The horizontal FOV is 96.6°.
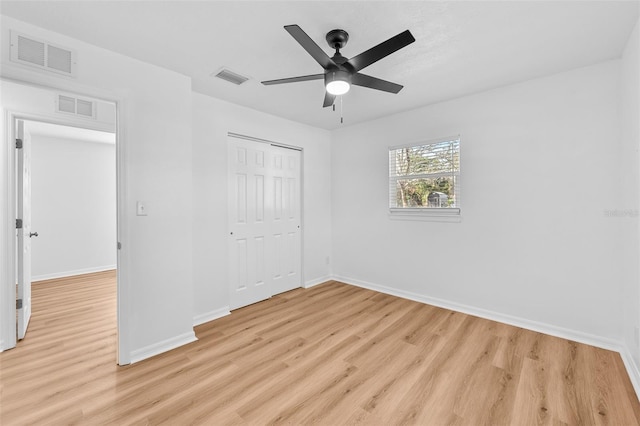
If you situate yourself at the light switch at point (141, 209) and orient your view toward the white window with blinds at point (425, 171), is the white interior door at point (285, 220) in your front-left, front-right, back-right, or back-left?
front-left

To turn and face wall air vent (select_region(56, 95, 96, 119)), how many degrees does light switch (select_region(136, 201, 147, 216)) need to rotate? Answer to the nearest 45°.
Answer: approximately 135° to its right

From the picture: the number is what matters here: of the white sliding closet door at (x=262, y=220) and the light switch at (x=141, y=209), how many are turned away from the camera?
0

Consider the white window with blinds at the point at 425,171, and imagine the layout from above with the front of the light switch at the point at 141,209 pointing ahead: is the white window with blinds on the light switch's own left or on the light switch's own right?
on the light switch's own left

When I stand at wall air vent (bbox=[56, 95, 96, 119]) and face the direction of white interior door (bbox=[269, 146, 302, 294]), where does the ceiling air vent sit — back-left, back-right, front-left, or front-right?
front-right

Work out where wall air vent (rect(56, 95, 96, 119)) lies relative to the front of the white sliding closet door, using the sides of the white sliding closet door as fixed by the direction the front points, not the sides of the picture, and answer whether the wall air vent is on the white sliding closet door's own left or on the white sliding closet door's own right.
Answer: on the white sliding closet door's own right

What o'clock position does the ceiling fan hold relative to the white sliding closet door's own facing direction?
The ceiling fan is roughly at 1 o'clock from the white sliding closet door.

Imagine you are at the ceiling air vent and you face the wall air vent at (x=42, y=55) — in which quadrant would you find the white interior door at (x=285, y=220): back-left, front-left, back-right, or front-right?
back-right

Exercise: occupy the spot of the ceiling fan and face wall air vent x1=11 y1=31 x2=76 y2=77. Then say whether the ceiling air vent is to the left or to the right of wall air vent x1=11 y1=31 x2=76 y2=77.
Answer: right

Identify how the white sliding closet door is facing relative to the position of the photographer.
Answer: facing the viewer and to the right of the viewer

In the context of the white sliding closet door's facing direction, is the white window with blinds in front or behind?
in front
